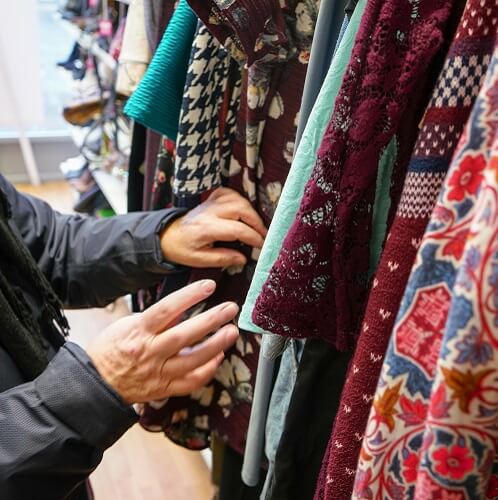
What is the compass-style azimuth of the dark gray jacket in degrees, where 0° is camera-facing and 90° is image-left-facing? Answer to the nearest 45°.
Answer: approximately 270°

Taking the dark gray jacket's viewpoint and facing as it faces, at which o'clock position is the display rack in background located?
The display rack in background is roughly at 9 o'clock from the dark gray jacket.

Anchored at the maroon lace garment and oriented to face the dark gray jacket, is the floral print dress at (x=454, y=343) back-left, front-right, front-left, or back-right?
back-left

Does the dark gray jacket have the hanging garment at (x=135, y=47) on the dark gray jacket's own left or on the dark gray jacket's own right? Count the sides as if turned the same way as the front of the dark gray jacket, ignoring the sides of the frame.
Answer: on the dark gray jacket's own left
